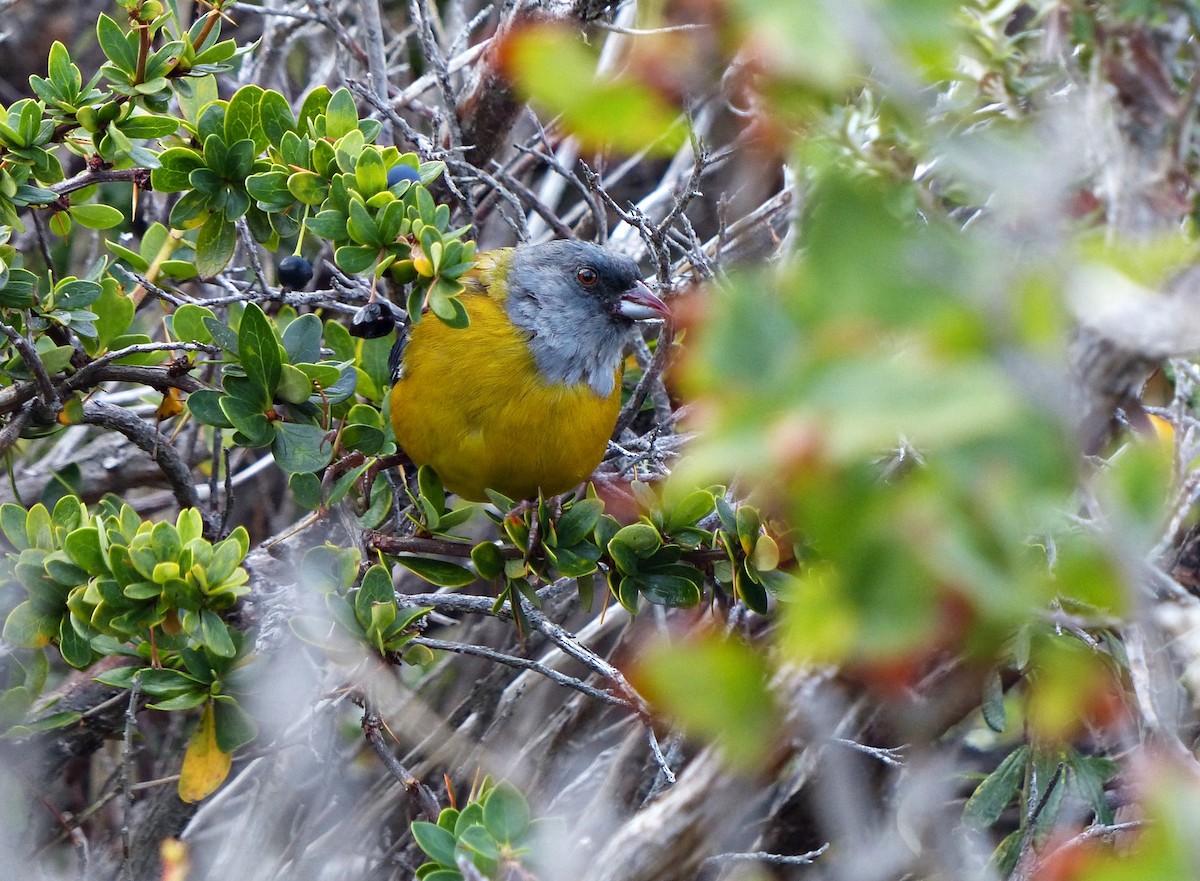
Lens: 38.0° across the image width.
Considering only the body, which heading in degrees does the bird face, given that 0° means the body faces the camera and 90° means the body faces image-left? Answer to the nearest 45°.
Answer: approximately 315°
